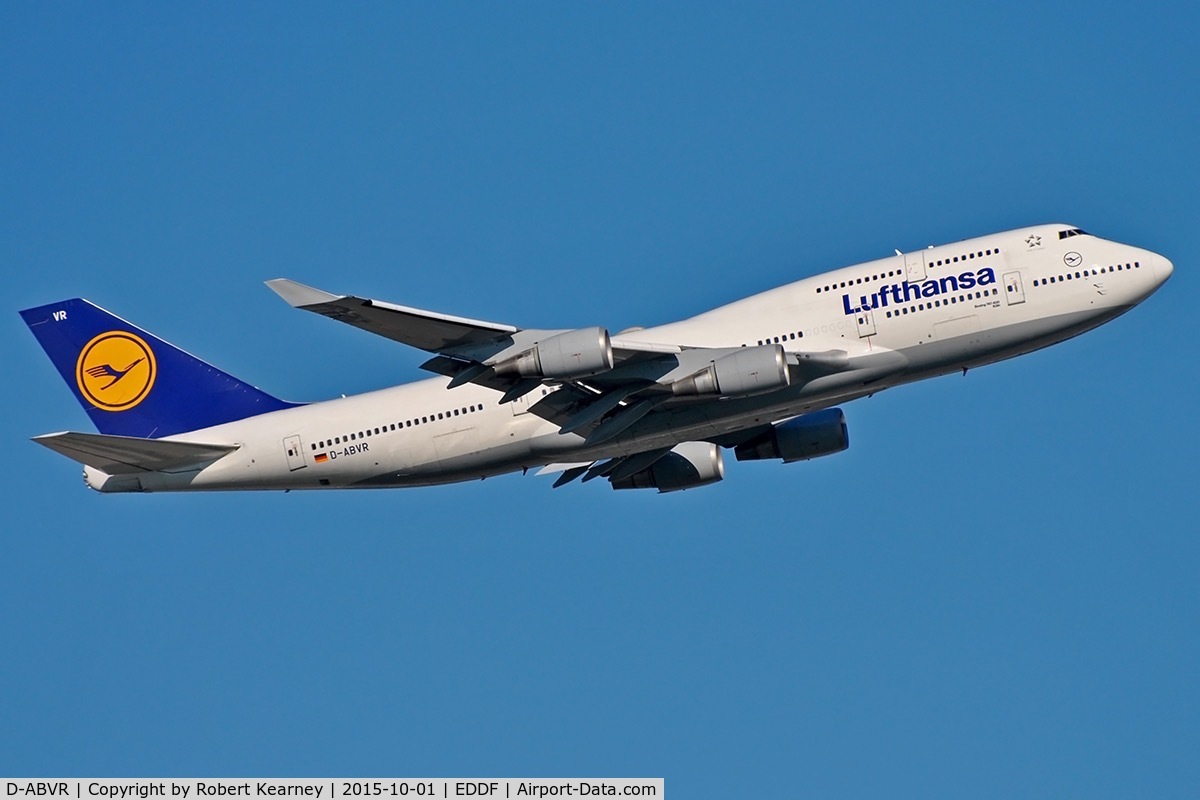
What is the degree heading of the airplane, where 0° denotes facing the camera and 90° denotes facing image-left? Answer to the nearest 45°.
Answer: approximately 270°
